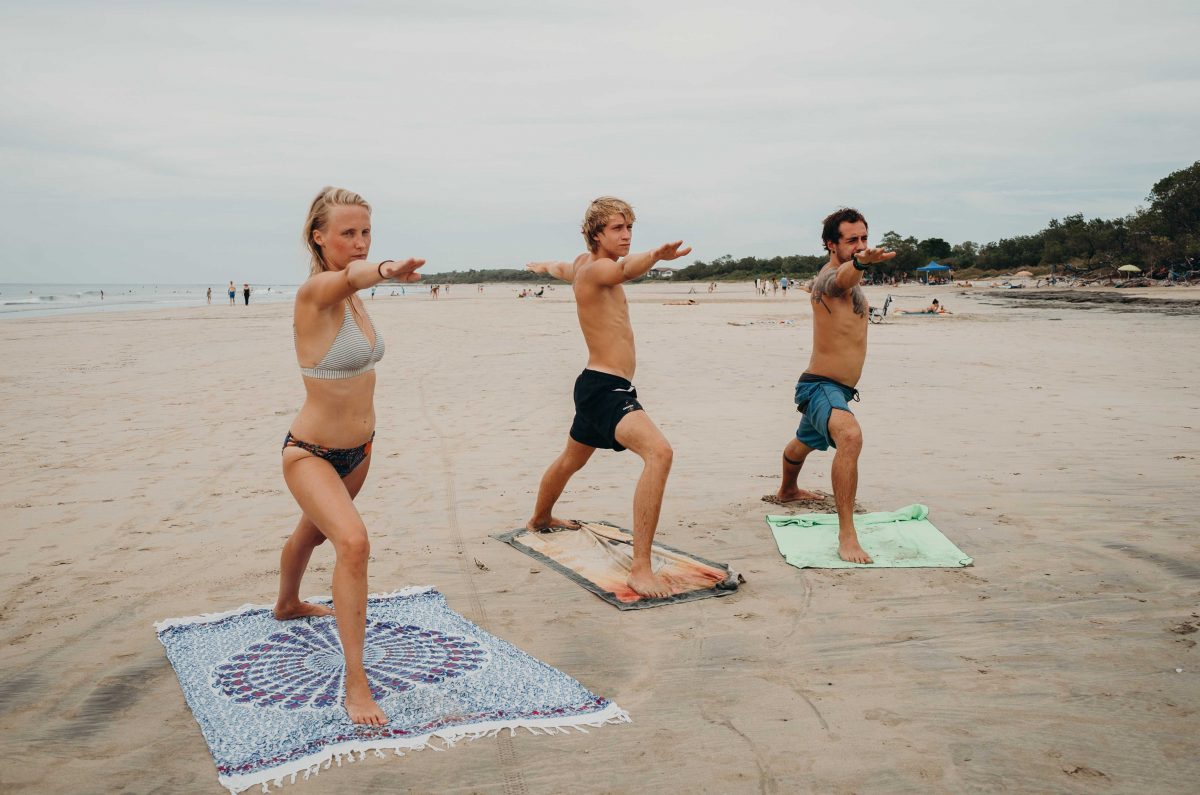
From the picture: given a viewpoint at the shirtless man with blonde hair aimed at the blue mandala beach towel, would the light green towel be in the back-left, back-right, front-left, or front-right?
back-left

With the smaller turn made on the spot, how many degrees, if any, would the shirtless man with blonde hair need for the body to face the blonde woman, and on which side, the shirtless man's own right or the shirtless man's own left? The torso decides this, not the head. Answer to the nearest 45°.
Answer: approximately 135° to the shirtless man's own right

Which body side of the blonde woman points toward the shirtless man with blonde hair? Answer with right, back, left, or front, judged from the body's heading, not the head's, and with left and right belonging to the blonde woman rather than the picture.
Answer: left

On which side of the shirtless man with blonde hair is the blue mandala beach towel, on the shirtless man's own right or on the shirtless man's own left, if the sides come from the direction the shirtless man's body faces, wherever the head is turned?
on the shirtless man's own right

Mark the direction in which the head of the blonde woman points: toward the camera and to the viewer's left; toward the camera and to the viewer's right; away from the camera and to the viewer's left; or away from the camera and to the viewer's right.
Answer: toward the camera and to the viewer's right
